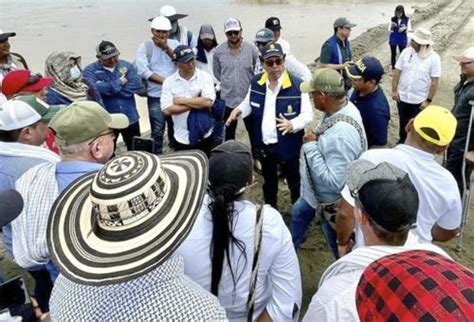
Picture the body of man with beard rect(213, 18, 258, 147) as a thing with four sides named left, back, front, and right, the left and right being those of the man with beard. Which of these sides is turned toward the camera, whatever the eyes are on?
front

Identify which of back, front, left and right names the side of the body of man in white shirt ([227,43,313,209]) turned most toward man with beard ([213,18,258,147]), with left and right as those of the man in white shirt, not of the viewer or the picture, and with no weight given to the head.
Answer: back

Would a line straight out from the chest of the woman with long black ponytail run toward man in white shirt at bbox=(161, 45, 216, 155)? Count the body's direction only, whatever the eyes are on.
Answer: yes

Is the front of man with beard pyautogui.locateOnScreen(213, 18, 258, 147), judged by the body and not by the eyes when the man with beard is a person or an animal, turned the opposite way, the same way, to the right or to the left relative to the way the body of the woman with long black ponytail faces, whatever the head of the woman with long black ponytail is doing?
the opposite way

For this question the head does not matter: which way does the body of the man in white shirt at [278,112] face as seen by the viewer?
toward the camera

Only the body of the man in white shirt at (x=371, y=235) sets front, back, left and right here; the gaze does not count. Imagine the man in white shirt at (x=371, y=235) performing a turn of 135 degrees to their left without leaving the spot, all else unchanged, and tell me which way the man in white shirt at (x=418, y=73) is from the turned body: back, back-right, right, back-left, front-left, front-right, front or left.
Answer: back

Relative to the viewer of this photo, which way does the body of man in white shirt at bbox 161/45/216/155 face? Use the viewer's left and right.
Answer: facing the viewer

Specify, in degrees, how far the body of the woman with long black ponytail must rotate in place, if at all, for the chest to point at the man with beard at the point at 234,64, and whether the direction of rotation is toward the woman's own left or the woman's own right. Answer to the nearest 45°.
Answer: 0° — they already face them

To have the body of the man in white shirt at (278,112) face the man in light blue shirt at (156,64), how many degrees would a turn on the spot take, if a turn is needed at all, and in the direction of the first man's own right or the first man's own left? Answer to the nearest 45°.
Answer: approximately 135° to the first man's own right

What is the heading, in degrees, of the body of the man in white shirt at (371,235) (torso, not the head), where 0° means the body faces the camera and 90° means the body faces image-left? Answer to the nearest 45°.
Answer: approximately 135°

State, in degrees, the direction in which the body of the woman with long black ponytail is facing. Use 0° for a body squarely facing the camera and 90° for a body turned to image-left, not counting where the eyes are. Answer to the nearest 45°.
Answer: approximately 180°

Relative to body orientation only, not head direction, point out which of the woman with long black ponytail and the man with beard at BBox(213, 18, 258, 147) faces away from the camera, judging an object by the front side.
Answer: the woman with long black ponytail

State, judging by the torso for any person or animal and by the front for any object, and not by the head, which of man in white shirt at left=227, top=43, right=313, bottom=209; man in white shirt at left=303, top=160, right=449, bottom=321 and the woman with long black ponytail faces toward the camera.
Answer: man in white shirt at left=227, top=43, right=313, bottom=209

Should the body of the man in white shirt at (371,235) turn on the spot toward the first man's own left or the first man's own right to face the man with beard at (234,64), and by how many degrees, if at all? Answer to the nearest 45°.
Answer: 0° — they already face them
